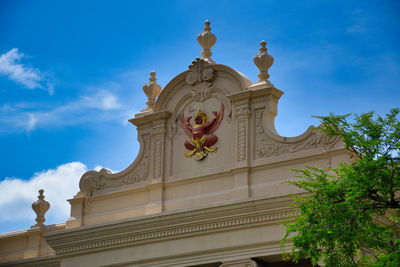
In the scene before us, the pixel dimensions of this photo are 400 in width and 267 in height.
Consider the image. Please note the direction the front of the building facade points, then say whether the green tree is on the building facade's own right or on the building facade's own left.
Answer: on the building facade's own left

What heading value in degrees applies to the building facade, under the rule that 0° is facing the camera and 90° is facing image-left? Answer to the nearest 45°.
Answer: approximately 45°
